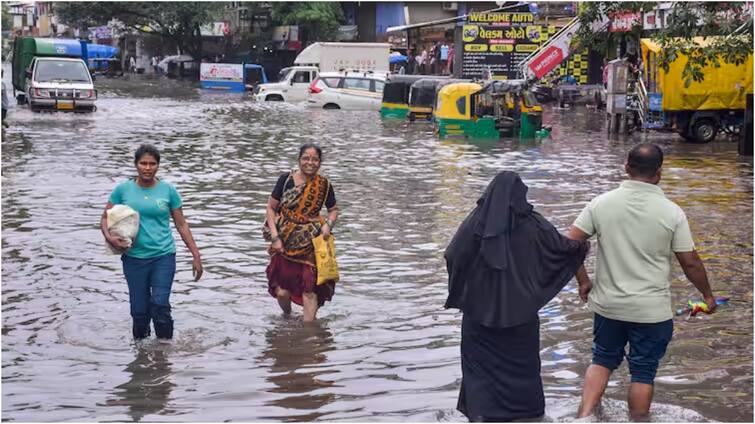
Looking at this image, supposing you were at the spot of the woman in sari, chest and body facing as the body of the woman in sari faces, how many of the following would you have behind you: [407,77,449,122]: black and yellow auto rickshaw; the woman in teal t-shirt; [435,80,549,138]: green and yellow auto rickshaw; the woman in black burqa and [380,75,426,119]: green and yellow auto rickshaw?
3

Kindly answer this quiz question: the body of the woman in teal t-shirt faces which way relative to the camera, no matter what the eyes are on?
toward the camera

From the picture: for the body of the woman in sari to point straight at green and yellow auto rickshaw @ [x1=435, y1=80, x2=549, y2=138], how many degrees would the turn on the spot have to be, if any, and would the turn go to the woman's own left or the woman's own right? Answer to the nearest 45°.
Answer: approximately 180°

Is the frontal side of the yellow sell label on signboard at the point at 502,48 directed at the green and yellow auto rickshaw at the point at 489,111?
yes

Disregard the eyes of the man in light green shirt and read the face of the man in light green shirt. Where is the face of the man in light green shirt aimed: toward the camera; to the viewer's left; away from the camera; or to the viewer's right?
away from the camera

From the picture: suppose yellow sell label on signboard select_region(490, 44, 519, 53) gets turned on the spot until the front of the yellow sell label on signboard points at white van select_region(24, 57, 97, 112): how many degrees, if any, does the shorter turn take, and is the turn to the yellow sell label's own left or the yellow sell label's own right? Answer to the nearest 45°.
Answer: approximately 45° to the yellow sell label's own right

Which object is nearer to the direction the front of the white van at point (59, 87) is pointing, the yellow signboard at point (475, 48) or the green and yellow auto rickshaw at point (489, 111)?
the green and yellow auto rickshaw

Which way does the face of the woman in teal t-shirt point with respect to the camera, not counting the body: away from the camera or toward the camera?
toward the camera

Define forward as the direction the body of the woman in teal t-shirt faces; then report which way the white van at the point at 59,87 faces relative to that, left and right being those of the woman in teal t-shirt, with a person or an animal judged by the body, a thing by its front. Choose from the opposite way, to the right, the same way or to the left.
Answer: the same way

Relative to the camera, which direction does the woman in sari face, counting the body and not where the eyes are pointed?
toward the camera

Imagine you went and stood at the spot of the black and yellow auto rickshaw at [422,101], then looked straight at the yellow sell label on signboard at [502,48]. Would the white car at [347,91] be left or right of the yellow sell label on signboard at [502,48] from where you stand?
left

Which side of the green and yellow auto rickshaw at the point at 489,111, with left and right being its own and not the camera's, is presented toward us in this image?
right

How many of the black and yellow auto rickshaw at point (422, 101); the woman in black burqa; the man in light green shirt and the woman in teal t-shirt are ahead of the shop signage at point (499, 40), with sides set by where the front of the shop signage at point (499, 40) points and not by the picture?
4

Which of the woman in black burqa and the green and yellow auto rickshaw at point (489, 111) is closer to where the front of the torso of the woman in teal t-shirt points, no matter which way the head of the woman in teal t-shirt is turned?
the woman in black burqa

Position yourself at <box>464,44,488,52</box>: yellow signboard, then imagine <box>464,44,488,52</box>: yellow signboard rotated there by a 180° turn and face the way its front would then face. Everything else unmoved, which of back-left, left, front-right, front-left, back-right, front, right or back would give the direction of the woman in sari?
back

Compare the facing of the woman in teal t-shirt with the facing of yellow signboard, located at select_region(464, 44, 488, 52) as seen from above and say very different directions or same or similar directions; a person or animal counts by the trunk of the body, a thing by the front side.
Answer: same or similar directions

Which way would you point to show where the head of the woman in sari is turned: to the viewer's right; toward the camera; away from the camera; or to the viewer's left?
toward the camera

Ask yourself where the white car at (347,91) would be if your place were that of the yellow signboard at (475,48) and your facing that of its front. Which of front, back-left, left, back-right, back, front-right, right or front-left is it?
front-right

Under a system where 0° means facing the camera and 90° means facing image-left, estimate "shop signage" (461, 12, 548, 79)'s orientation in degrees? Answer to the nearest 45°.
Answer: approximately 0°

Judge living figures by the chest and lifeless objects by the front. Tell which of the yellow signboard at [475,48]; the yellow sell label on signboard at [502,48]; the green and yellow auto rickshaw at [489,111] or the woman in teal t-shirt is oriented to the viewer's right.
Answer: the green and yellow auto rickshaw
